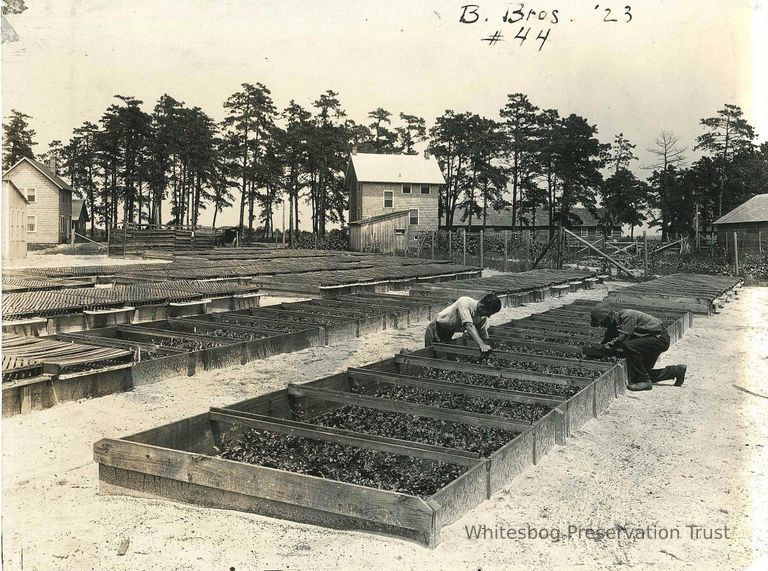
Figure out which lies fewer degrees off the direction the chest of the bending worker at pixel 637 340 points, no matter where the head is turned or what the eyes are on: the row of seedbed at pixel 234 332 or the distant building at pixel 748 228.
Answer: the row of seedbed

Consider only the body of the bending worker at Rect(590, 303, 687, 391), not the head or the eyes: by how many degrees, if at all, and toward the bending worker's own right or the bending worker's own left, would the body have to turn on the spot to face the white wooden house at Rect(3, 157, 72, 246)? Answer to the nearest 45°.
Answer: approximately 45° to the bending worker's own right

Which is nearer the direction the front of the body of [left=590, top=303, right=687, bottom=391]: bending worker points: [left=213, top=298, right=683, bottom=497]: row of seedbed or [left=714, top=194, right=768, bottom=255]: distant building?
the row of seedbed

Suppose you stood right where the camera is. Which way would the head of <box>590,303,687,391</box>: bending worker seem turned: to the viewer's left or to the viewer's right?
to the viewer's left

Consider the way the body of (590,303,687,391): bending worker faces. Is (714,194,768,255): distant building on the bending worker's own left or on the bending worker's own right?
on the bending worker's own right

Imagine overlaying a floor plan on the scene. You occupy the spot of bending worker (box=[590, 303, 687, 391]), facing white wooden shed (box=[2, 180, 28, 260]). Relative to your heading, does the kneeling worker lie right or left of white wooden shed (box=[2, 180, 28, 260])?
left

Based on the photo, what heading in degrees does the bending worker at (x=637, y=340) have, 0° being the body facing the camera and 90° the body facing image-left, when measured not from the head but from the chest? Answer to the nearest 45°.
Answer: approximately 90°
